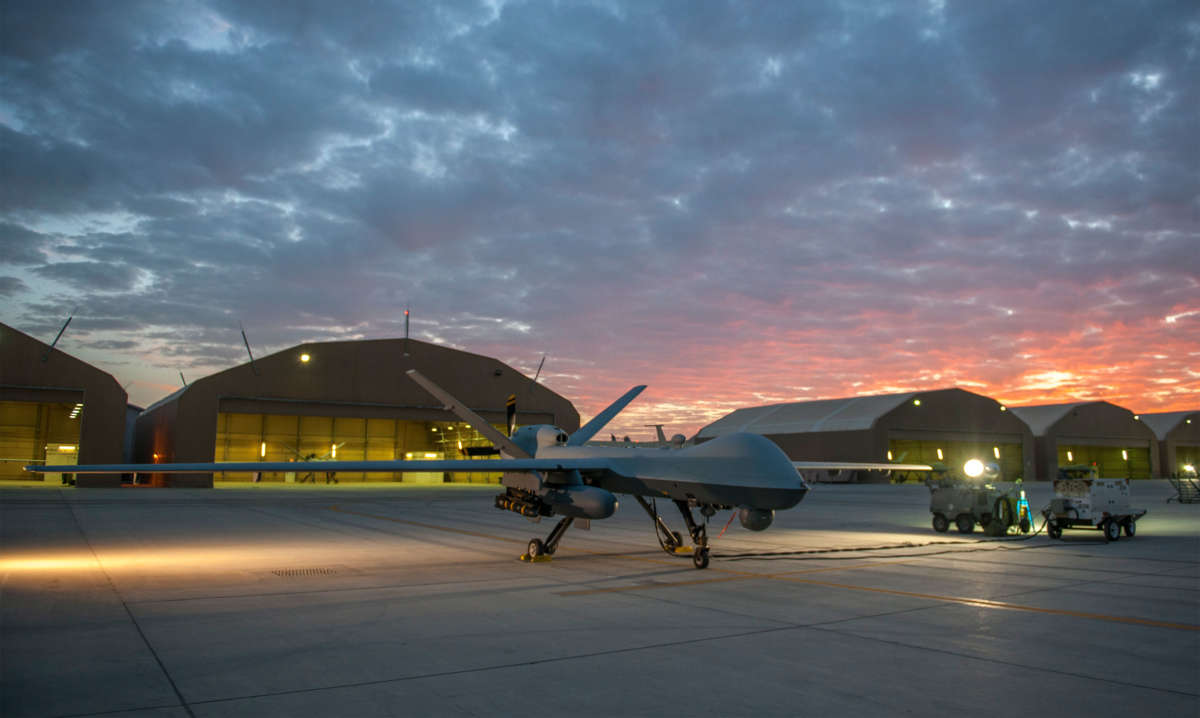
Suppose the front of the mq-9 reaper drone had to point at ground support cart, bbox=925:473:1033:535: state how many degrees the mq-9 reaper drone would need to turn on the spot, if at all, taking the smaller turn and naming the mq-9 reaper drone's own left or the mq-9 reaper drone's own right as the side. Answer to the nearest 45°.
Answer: approximately 90° to the mq-9 reaper drone's own left

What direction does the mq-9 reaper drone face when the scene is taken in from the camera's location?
facing the viewer and to the right of the viewer
